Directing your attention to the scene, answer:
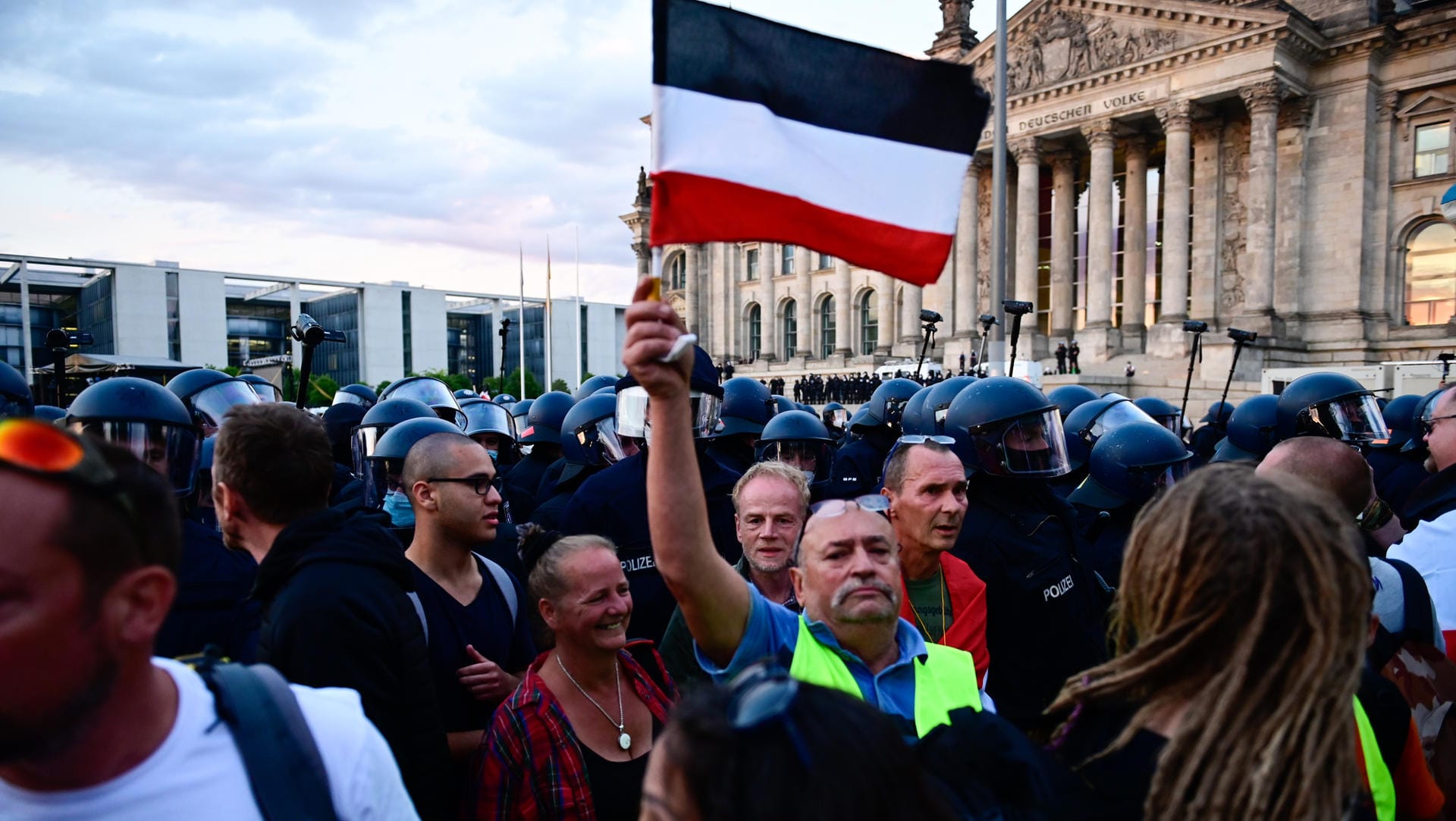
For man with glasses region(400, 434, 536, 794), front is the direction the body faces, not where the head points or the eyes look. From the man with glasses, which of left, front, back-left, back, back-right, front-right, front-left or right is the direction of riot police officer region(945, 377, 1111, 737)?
front-left

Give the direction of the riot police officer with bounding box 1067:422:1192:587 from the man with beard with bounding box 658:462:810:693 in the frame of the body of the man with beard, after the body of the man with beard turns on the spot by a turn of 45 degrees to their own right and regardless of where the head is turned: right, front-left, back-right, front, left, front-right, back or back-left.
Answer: back

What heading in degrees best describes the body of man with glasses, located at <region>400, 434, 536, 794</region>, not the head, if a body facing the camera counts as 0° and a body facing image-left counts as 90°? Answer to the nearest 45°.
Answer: approximately 315°
